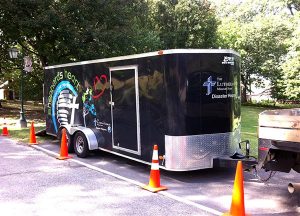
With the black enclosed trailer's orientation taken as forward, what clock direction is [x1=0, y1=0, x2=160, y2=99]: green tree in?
The green tree is roughly at 7 o'clock from the black enclosed trailer.

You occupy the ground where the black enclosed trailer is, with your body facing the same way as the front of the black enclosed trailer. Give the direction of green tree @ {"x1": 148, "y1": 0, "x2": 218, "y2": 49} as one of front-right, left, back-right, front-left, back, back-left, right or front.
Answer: back-left

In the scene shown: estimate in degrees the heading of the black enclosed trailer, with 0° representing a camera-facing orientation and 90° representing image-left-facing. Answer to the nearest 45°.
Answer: approximately 315°
